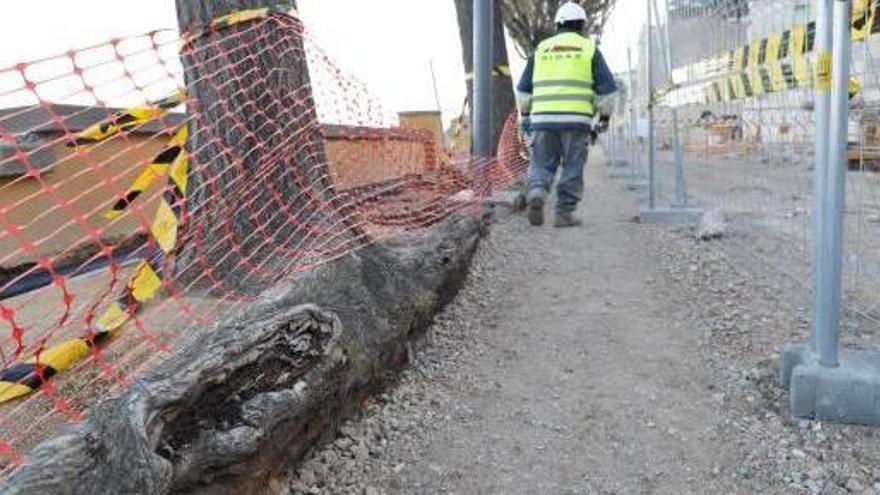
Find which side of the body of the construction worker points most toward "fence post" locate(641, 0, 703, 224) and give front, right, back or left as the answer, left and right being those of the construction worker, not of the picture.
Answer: right

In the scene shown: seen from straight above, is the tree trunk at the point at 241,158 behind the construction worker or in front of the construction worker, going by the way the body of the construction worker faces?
behind

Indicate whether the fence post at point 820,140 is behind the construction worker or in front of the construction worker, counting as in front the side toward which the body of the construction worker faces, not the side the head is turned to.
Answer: behind

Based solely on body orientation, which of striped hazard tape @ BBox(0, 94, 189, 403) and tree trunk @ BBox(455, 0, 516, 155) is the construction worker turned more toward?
the tree trunk

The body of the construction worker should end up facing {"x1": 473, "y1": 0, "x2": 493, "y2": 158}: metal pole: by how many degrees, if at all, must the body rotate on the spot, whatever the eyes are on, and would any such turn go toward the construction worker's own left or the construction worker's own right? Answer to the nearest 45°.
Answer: approximately 90° to the construction worker's own left

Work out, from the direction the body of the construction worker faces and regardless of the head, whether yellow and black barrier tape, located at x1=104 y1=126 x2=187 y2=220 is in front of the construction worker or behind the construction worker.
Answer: behind

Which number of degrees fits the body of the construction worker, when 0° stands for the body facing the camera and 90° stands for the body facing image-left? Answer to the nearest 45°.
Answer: approximately 180°

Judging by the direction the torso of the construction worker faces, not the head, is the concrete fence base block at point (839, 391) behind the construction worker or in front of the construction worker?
behind

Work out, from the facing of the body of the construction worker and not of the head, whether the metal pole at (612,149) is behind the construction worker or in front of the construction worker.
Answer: in front

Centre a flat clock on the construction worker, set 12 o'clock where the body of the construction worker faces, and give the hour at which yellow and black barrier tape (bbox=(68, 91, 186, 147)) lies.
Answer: The yellow and black barrier tape is roughly at 7 o'clock from the construction worker.

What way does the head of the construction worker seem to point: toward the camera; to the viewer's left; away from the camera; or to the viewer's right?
away from the camera

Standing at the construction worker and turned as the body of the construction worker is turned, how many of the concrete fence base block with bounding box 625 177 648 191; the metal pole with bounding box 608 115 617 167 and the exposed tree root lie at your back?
1

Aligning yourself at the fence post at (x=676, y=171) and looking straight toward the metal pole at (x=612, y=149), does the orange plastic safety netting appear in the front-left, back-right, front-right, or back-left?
back-left

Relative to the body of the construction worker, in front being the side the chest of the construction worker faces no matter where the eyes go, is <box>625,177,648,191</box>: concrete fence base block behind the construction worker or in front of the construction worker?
in front

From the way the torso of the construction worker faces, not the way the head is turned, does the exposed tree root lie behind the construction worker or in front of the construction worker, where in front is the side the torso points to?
behind
